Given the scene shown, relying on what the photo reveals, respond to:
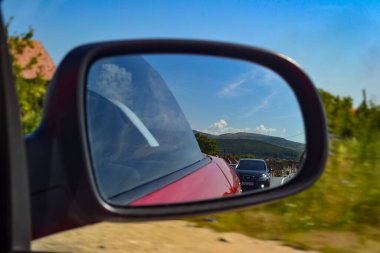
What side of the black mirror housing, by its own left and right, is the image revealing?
front

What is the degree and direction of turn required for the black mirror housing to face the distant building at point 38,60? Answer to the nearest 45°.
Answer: approximately 180°
